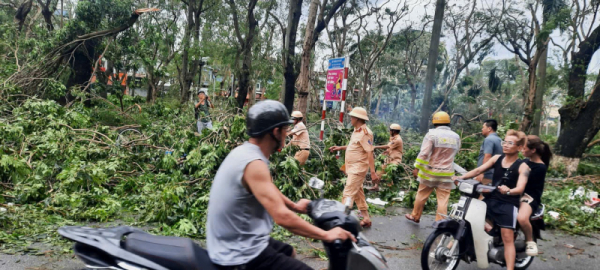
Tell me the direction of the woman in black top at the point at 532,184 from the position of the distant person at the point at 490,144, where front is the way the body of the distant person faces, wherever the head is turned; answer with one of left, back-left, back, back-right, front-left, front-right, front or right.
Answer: left

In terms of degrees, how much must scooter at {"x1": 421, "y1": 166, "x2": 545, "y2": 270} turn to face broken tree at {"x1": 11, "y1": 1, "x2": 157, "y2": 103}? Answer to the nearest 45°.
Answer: approximately 45° to its right

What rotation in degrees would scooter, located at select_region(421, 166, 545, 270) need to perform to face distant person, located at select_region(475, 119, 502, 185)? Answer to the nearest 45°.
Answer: approximately 135° to its right

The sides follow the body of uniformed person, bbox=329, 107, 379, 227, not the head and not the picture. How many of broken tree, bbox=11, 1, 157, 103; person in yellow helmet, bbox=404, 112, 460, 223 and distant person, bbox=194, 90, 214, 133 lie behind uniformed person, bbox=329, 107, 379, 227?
1

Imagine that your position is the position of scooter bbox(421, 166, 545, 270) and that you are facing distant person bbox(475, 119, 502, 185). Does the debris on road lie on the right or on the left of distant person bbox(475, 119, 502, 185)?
left

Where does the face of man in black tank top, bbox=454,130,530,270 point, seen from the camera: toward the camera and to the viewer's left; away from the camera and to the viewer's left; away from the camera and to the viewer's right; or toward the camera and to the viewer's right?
toward the camera and to the viewer's left

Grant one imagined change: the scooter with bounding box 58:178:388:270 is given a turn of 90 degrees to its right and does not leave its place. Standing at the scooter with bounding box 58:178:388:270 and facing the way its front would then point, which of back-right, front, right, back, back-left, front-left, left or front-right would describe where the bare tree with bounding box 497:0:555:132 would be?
back-left

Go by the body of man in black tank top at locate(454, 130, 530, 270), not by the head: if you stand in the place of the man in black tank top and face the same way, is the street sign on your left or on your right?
on your right

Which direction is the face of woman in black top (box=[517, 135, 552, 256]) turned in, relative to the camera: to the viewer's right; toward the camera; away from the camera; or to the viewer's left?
to the viewer's left

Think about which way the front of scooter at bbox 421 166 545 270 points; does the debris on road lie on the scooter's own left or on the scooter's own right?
on the scooter's own right

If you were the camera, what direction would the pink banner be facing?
facing the viewer

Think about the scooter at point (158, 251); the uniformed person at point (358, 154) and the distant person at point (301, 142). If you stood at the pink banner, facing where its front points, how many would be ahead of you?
3
